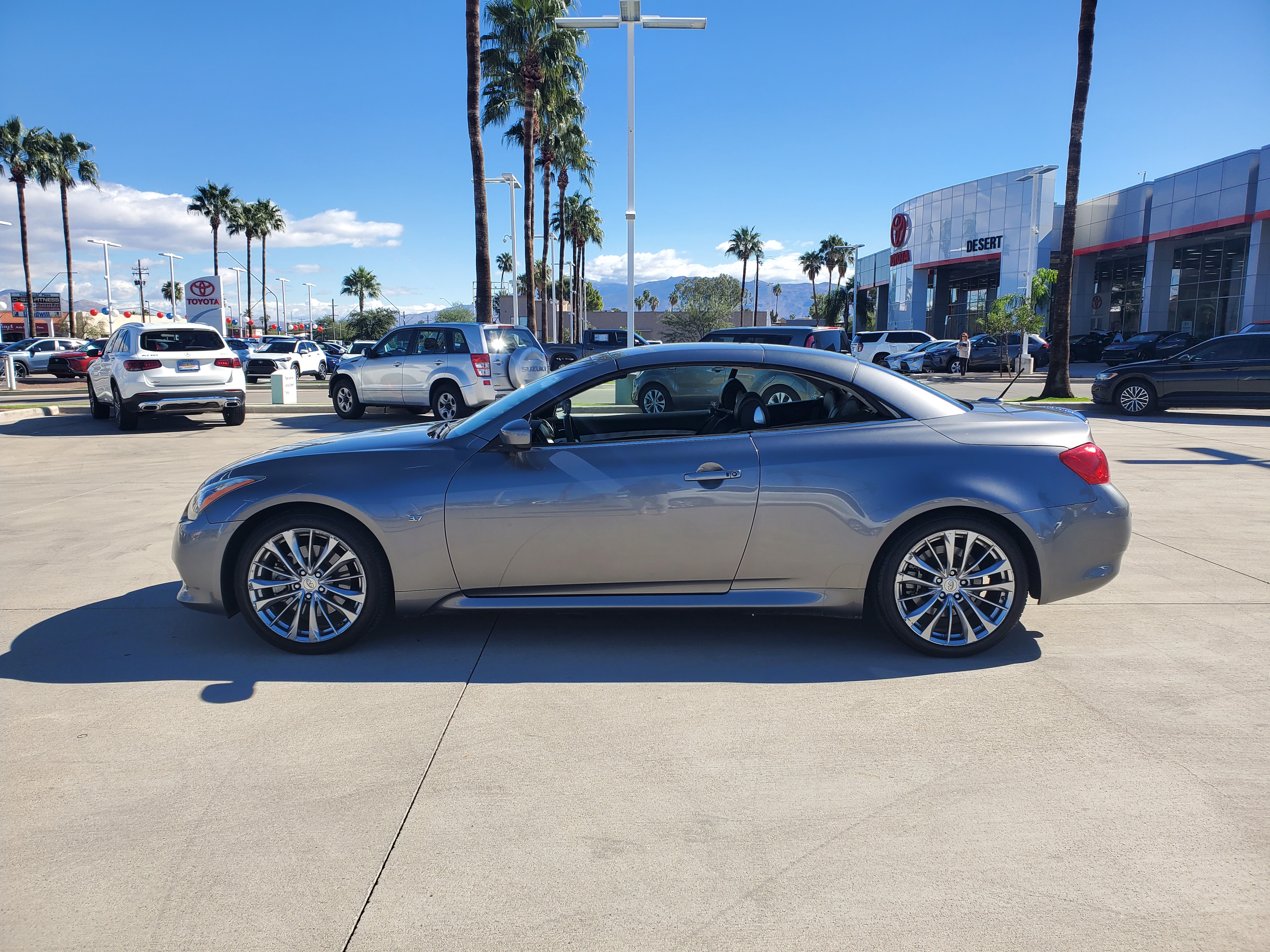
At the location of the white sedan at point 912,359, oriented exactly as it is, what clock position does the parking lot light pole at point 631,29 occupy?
The parking lot light pole is roughly at 11 o'clock from the white sedan.

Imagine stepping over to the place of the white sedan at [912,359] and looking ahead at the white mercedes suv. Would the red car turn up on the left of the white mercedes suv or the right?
right

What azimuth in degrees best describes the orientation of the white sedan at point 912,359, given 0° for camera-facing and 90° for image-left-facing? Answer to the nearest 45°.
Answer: approximately 45°

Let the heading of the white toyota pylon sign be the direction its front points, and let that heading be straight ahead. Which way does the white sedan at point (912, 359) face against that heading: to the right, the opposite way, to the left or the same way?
to the right

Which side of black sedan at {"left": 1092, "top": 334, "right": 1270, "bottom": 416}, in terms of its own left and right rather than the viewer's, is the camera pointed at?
left

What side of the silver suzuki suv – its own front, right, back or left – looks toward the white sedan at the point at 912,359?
right

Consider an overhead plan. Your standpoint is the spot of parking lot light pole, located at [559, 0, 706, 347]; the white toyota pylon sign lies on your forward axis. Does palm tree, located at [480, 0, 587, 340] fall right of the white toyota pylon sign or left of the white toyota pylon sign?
right

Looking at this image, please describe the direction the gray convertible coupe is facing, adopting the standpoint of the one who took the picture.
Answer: facing to the left of the viewer

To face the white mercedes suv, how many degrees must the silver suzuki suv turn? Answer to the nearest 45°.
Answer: approximately 45° to its left

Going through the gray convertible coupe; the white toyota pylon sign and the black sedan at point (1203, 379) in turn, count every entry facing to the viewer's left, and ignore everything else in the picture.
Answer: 2

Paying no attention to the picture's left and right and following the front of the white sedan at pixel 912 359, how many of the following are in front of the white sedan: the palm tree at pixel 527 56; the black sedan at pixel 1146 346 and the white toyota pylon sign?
2

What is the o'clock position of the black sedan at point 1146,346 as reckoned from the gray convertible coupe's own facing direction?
The black sedan is roughly at 4 o'clock from the gray convertible coupe.
